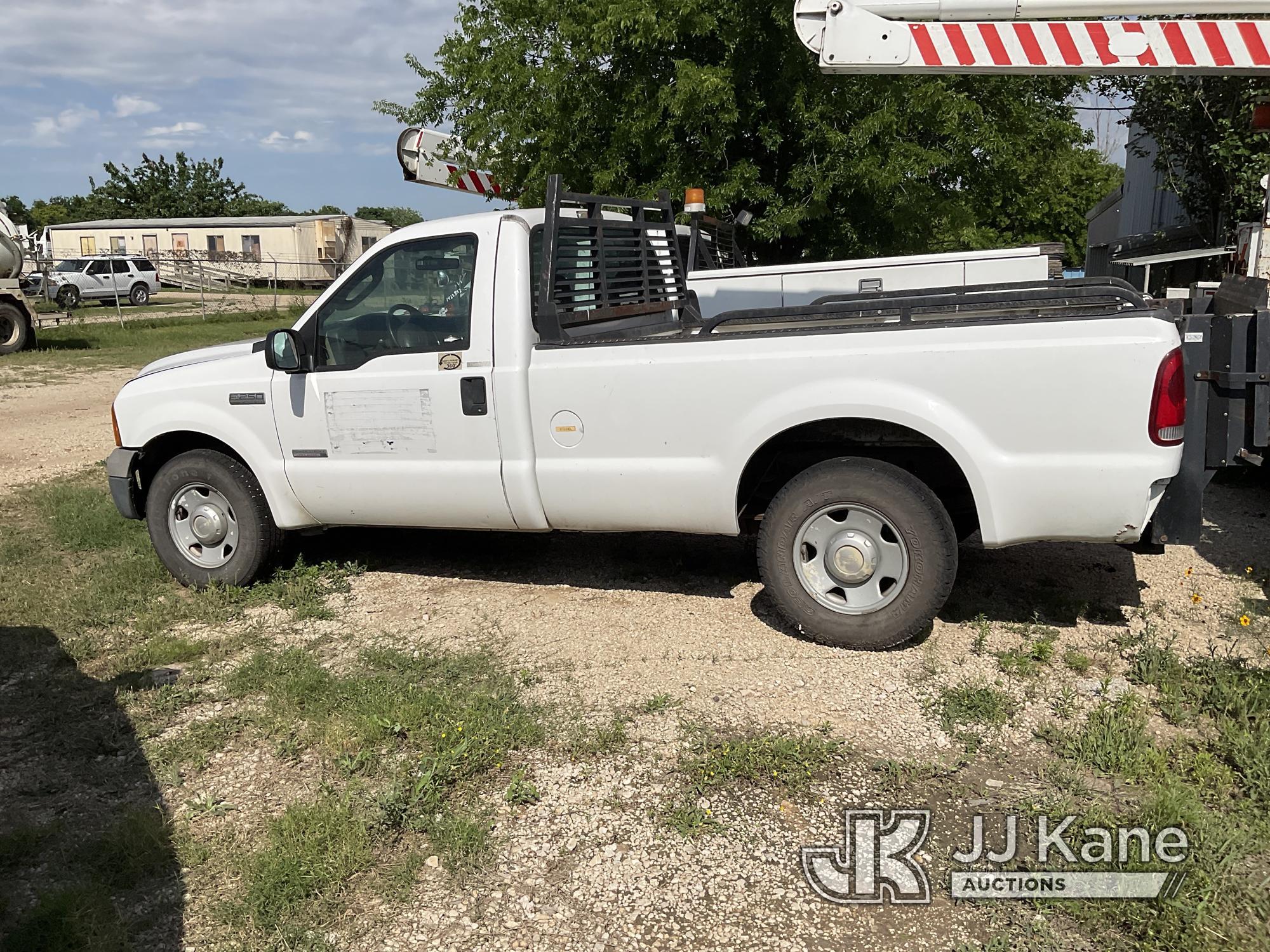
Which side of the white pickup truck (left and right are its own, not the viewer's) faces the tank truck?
front

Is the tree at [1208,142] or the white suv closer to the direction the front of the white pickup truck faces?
the white suv

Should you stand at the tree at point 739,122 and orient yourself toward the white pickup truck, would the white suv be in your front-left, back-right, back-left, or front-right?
back-right

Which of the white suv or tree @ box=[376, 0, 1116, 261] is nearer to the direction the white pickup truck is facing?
the white suv

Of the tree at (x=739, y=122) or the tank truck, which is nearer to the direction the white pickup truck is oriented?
the tank truck

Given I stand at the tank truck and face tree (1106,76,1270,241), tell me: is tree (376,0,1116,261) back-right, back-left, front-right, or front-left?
front-right

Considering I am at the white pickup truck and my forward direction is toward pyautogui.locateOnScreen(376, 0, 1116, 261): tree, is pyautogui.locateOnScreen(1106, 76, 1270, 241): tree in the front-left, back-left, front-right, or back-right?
front-right

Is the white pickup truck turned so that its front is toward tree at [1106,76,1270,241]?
no

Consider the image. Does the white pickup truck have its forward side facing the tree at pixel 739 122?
no

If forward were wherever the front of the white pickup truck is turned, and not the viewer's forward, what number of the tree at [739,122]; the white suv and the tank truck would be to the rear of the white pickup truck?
0

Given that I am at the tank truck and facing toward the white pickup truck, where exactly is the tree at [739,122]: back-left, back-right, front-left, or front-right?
front-left

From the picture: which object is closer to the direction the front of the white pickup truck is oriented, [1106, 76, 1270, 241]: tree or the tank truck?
the tank truck

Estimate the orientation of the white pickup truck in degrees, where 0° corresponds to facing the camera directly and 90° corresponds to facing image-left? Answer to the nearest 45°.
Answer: approximately 135°
